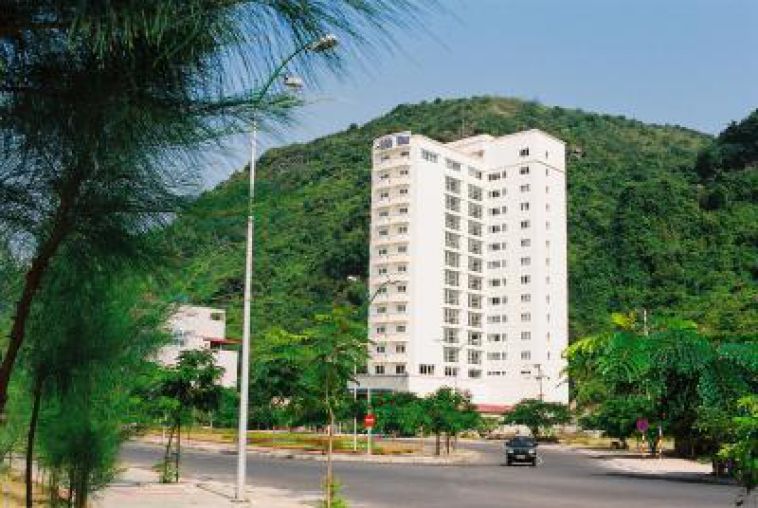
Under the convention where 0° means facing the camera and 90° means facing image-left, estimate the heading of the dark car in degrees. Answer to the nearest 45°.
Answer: approximately 0°

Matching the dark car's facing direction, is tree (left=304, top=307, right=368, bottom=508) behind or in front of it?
in front

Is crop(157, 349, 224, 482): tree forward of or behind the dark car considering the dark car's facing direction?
forward

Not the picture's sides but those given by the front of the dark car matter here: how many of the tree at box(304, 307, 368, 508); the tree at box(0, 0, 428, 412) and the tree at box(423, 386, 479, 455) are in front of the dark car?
2

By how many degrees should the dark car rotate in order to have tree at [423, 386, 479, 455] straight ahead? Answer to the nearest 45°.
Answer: approximately 135° to its right

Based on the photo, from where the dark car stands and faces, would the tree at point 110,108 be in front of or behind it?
in front
